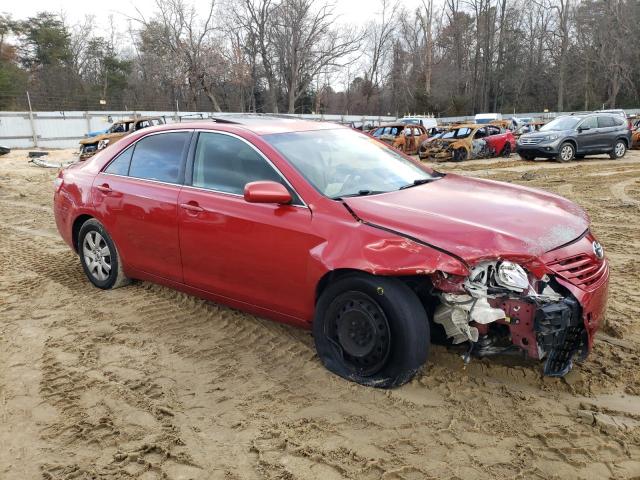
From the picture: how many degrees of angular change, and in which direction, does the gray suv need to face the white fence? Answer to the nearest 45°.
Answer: approximately 45° to its right

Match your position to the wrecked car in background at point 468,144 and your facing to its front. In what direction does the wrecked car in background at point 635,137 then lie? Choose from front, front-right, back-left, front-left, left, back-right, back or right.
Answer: back

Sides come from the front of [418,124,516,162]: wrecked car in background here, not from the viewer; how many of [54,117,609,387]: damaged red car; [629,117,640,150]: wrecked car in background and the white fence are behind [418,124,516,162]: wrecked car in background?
1

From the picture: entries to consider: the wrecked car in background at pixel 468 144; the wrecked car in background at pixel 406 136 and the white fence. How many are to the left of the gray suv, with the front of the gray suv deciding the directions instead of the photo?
0

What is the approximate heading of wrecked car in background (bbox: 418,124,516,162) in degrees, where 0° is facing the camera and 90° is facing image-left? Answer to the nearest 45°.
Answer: approximately 45°

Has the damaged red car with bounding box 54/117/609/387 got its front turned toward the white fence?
no

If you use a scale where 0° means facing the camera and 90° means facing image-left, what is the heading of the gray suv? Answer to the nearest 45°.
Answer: approximately 45°

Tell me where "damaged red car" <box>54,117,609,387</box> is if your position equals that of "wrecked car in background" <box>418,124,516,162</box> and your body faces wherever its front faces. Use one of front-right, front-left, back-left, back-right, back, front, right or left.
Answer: front-left

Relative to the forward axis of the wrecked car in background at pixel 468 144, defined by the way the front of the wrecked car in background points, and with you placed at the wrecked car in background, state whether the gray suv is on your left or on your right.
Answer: on your left

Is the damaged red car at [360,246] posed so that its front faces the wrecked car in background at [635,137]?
no

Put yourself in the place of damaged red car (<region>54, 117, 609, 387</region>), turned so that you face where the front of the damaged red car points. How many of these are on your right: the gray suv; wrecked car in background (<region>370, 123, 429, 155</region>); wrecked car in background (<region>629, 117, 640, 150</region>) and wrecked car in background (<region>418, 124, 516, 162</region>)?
0

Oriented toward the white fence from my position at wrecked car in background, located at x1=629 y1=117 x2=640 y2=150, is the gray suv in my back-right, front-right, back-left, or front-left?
front-left
